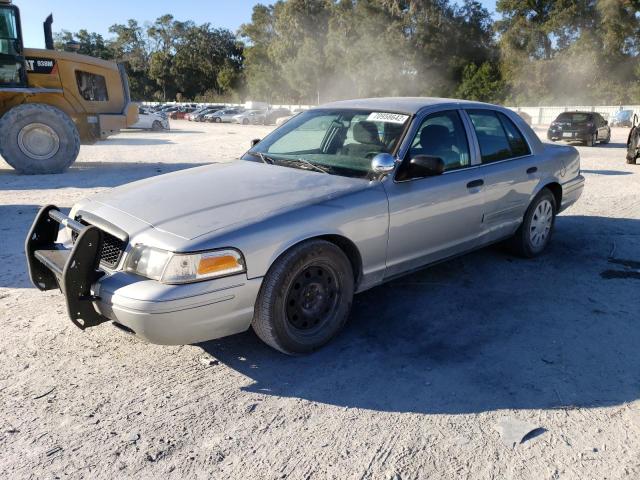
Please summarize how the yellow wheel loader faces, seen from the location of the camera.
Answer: facing to the left of the viewer

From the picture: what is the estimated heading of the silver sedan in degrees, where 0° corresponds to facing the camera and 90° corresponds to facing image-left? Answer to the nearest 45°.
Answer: approximately 45°

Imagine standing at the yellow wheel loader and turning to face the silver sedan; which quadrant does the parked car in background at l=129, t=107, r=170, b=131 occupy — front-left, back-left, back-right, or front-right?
back-left

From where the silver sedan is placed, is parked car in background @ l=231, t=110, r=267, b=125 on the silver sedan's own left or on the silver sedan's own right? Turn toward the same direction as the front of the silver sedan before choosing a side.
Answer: on the silver sedan's own right

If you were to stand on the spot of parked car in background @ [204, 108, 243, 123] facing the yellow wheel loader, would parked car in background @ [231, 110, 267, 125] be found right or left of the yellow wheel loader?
left

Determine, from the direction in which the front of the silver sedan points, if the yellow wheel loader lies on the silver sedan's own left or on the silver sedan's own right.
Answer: on the silver sedan's own right

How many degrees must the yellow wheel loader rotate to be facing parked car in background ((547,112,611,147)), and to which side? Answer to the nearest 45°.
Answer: approximately 180°

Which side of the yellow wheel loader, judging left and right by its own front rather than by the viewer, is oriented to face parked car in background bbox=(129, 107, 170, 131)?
right

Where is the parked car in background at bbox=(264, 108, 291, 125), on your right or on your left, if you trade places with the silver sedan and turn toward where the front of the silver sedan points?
on your right

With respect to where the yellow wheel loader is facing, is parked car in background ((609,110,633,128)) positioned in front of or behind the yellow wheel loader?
behind

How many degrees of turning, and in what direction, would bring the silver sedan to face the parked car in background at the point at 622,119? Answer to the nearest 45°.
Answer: approximately 180°
